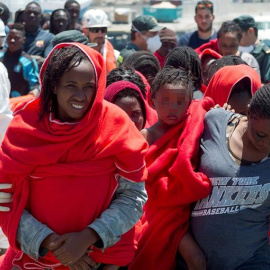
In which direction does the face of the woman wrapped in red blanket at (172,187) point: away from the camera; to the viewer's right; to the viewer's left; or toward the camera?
toward the camera

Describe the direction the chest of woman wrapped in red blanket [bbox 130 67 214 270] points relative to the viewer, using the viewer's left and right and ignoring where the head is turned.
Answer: facing the viewer

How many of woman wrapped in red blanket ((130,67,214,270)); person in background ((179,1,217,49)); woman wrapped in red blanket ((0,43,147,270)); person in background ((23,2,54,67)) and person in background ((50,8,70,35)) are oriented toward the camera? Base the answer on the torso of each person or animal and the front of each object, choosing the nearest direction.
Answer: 5

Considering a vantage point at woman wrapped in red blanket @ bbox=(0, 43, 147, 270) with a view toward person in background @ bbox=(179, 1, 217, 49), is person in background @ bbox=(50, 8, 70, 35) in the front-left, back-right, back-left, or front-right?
front-left

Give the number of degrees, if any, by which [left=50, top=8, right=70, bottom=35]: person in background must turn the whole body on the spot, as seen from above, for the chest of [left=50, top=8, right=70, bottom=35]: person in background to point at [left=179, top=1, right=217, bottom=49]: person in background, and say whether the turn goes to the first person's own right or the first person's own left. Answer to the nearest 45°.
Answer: approximately 45° to the first person's own left

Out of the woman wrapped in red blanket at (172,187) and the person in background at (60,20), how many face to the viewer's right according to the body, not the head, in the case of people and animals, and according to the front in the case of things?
0

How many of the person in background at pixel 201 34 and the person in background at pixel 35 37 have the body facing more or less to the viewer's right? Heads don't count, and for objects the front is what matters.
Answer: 0

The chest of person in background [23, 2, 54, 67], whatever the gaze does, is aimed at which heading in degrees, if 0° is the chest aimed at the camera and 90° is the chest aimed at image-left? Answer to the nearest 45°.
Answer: approximately 0°

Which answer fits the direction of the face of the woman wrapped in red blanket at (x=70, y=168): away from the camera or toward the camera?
toward the camera

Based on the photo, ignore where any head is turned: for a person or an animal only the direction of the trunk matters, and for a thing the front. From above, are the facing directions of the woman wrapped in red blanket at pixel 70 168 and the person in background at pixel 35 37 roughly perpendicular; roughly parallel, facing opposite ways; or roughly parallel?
roughly parallel

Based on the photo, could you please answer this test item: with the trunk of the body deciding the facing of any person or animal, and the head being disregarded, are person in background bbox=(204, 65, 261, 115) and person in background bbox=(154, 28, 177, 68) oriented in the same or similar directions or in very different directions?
same or similar directions

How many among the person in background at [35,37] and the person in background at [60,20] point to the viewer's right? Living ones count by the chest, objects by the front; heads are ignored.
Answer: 0
